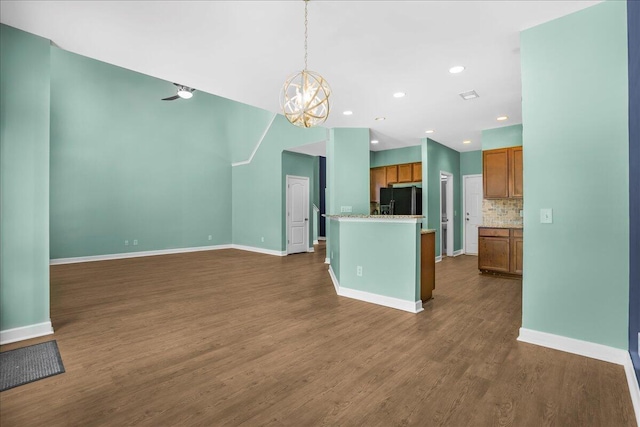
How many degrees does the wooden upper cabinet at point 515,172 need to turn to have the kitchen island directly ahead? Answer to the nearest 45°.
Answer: approximately 45° to its right

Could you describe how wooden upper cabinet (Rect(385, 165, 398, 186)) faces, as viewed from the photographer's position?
facing the viewer and to the left of the viewer

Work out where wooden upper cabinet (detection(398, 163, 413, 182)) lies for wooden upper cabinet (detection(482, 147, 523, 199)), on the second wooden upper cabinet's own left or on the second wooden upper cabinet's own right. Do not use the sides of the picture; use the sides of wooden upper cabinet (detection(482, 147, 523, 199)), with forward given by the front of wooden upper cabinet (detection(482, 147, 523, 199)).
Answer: on the second wooden upper cabinet's own right

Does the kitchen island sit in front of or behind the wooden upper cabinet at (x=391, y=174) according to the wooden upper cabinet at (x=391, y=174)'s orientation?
in front

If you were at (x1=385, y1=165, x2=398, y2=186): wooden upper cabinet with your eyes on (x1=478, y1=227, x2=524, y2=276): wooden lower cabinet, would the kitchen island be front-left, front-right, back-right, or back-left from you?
front-right

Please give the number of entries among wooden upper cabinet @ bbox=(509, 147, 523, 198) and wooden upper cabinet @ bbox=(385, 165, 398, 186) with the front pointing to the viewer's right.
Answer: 0

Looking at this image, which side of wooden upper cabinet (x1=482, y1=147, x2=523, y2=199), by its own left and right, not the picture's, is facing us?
front

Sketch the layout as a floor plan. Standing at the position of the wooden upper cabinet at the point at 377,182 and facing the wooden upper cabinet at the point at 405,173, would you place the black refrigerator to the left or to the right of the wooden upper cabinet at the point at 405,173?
right

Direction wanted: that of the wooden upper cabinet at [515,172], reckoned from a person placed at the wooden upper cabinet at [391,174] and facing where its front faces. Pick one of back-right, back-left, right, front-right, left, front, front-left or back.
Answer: left
